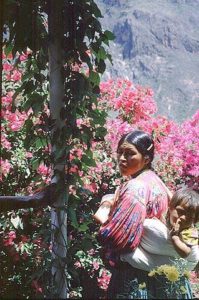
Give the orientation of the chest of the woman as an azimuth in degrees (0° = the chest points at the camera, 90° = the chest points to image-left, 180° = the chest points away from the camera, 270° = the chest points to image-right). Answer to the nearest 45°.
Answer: approximately 90°

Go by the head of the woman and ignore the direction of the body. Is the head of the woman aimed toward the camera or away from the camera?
toward the camera
